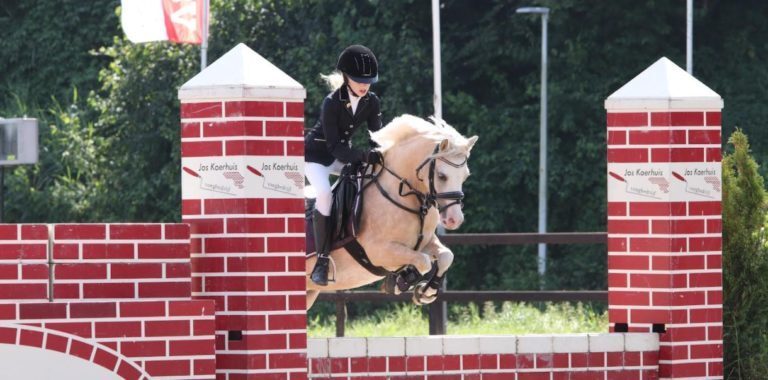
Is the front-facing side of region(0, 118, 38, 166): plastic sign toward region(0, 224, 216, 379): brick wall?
yes

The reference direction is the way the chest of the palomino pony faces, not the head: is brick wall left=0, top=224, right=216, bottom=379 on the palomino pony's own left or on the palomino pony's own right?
on the palomino pony's own right

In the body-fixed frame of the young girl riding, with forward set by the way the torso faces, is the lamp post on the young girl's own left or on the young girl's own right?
on the young girl's own left

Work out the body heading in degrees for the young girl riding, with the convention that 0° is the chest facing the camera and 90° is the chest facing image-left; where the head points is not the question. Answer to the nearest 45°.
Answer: approximately 315°

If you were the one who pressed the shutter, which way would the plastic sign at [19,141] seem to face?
facing the viewer

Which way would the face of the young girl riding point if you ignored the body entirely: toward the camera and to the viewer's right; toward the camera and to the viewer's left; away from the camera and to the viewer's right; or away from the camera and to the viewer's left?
toward the camera and to the viewer's right

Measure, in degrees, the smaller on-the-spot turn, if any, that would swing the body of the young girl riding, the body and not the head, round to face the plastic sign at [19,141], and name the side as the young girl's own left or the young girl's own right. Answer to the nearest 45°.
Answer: approximately 180°

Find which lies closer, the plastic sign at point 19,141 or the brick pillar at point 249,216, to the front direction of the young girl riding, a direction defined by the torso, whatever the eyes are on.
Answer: the brick pillar

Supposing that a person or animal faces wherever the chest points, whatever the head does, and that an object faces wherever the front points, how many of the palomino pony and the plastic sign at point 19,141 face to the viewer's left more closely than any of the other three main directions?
0
